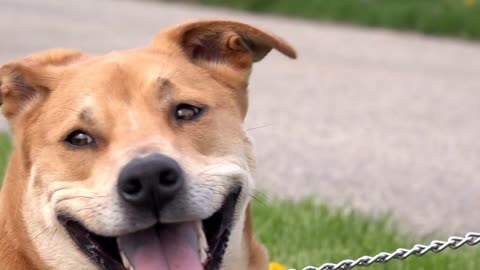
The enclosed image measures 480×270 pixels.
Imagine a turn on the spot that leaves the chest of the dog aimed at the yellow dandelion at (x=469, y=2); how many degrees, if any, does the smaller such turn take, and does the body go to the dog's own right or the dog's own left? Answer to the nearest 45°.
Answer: approximately 135° to the dog's own left

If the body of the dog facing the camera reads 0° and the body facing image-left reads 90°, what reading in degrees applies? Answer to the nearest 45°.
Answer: approximately 0°
